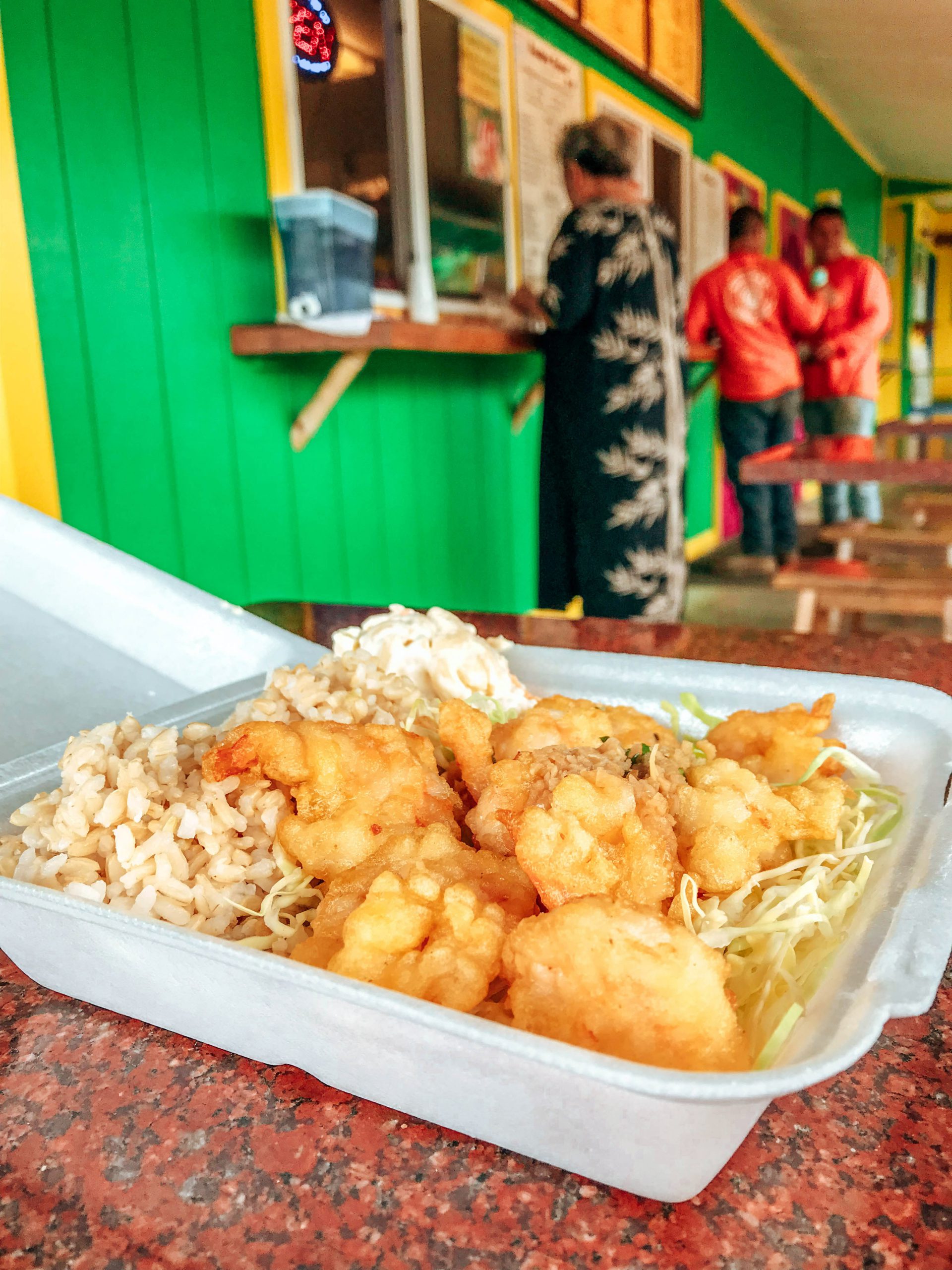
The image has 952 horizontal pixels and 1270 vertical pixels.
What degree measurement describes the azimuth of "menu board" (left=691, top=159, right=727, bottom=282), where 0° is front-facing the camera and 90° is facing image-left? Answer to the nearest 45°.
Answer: approximately 315°

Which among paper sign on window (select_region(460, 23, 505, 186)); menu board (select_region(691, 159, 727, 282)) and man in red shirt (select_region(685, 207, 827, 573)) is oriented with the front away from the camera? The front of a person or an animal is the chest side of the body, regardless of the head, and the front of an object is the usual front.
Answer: the man in red shirt

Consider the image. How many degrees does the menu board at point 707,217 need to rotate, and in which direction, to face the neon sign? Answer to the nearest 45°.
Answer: approximately 45° to its right

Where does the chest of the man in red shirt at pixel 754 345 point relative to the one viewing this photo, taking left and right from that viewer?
facing away from the viewer

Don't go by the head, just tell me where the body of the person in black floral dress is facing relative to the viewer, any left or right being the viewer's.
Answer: facing away from the viewer and to the left of the viewer

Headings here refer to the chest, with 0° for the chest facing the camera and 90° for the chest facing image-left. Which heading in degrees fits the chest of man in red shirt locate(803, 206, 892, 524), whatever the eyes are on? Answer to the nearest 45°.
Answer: approximately 45°

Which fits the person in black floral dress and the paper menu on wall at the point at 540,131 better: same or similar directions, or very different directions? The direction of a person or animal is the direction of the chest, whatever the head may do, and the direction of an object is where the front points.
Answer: very different directions

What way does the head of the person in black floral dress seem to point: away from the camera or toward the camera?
away from the camera

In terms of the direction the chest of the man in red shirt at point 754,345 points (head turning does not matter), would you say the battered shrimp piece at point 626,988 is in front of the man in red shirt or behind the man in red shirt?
behind

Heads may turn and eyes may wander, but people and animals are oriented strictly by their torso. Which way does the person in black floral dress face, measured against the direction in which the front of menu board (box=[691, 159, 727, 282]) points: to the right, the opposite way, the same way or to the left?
the opposite way
